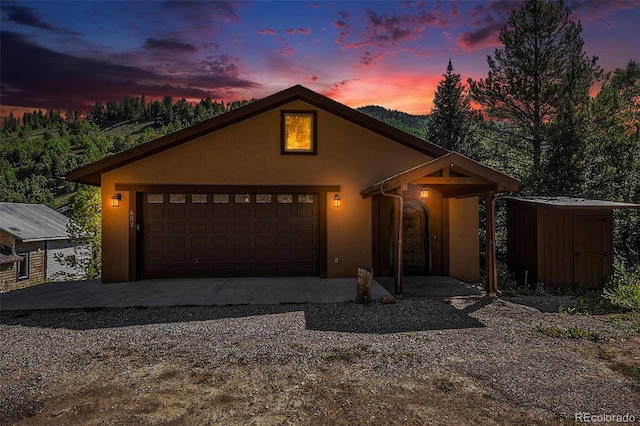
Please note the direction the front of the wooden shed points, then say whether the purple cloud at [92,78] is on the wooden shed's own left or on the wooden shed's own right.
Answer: on the wooden shed's own right

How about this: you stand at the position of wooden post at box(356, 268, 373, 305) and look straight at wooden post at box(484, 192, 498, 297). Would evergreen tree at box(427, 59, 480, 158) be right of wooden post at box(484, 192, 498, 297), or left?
left

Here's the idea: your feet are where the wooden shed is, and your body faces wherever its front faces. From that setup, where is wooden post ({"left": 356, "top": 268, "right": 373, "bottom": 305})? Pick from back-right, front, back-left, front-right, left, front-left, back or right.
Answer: front-right

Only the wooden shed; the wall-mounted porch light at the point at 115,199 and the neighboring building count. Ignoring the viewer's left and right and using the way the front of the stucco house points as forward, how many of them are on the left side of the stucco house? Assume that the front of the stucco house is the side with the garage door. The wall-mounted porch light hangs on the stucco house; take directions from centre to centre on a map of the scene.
1

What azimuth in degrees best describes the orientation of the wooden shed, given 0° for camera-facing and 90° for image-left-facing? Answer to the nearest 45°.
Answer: approximately 0°

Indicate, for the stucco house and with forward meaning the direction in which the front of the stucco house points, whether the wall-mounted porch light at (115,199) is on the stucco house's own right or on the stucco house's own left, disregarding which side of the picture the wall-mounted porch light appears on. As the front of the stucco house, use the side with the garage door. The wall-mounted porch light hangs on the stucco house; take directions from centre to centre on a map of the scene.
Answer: on the stucco house's own right

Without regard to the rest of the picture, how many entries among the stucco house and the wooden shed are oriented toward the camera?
2

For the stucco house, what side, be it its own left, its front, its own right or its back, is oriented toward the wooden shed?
left

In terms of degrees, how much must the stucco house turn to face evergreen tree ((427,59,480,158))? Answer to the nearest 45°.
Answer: approximately 135° to its left

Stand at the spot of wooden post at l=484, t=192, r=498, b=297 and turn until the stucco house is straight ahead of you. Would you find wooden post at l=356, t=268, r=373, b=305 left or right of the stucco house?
left
